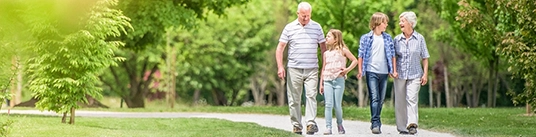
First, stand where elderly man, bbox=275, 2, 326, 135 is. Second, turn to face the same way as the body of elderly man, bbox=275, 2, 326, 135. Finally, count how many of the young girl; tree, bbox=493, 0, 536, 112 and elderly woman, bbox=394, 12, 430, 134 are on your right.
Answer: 0

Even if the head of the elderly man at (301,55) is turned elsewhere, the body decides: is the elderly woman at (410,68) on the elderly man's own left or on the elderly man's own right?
on the elderly man's own left

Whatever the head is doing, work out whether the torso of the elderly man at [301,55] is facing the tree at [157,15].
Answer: no

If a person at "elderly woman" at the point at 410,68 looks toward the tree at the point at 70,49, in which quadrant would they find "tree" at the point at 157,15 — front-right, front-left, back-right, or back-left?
front-right

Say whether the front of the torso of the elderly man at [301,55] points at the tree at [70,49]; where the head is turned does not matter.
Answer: no

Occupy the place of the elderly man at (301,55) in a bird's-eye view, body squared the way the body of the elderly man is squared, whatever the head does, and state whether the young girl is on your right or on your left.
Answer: on your left

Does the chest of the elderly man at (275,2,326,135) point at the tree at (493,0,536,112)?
no

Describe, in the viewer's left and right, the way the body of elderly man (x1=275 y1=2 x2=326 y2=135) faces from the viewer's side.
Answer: facing the viewer
